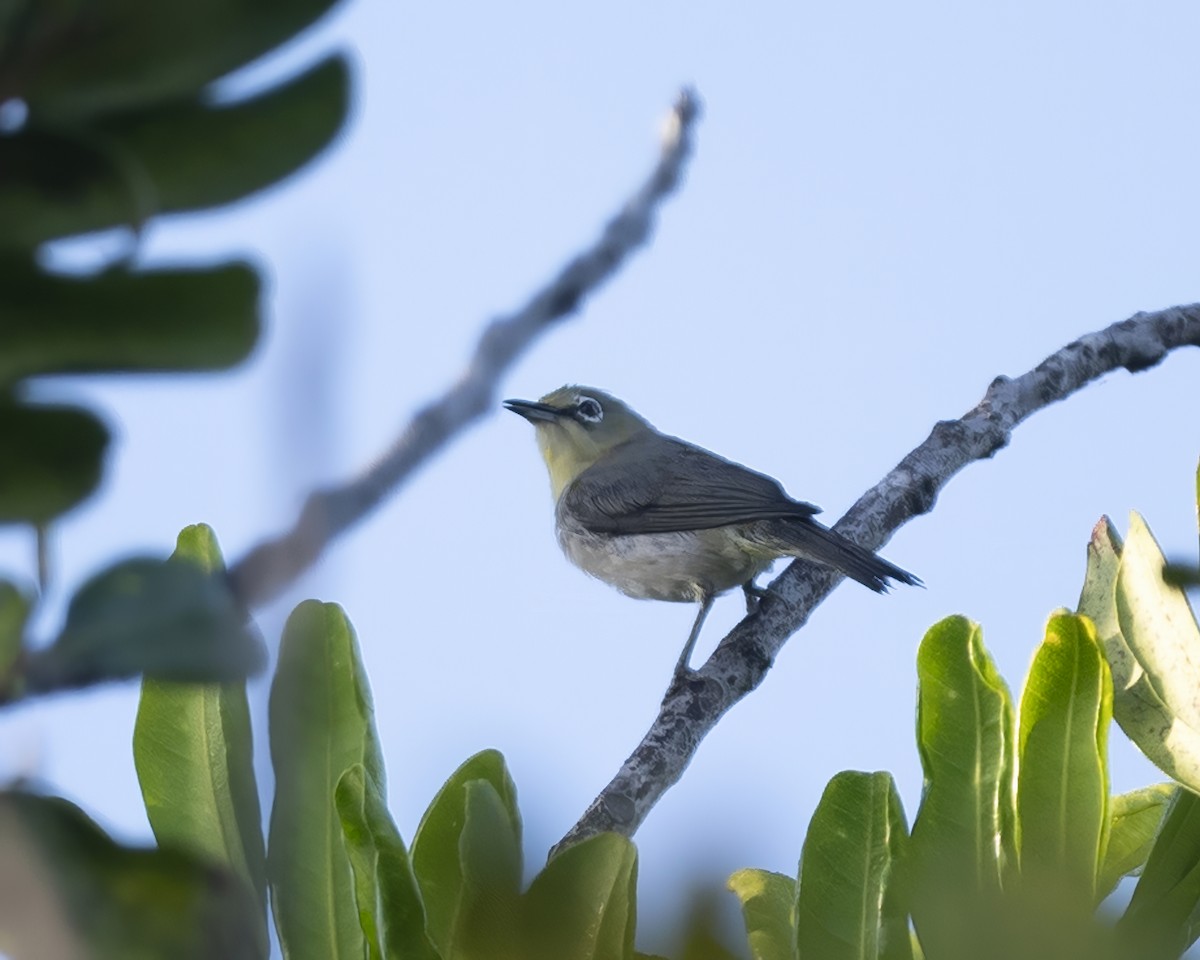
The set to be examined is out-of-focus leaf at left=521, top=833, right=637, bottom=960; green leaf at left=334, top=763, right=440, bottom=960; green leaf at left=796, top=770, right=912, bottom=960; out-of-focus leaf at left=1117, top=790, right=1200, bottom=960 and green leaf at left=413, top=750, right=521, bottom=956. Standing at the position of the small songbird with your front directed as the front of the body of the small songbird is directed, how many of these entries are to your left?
5

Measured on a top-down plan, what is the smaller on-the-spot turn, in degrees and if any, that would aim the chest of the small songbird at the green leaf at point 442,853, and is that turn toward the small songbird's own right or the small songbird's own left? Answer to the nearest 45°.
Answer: approximately 90° to the small songbird's own left

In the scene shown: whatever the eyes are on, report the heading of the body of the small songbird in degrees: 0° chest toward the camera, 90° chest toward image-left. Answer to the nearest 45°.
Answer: approximately 90°

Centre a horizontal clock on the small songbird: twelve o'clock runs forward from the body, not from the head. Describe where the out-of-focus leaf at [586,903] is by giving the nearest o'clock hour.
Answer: The out-of-focus leaf is roughly at 9 o'clock from the small songbird.

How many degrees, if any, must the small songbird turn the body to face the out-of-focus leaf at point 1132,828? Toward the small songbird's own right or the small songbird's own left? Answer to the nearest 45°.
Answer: approximately 90° to the small songbird's own left

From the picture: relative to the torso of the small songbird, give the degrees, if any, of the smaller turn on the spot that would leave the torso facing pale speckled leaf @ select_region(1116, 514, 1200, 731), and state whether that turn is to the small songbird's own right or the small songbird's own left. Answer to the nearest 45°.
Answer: approximately 180°

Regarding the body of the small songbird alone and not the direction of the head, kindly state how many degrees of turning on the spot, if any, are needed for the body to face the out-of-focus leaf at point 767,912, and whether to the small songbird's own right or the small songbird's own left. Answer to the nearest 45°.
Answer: approximately 90° to the small songbird's own left

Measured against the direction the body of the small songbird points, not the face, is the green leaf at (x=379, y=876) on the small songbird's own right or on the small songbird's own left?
on the small songbird's own left
